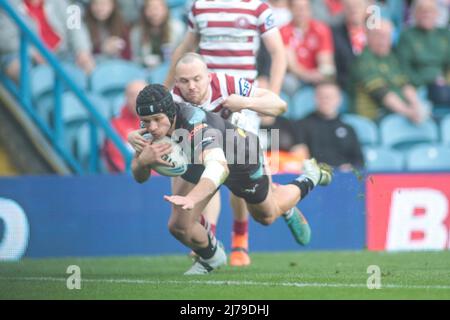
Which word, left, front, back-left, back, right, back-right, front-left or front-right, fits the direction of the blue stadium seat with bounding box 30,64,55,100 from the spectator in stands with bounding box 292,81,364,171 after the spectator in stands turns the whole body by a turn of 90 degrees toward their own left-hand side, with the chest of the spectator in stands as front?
back

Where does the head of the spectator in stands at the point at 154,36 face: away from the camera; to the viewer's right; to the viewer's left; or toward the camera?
toward the camera

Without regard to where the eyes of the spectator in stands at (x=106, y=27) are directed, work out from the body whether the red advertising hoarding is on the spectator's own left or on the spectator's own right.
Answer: on the spectator's own left

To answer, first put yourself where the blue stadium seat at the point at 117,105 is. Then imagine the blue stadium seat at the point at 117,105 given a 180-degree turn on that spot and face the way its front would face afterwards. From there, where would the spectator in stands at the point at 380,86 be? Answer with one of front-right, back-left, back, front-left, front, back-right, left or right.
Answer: right

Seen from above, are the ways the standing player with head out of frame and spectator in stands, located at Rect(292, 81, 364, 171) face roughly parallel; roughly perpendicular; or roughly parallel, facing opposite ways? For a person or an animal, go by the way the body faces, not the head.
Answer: roughly parallel

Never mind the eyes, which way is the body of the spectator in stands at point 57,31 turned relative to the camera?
toward the camera

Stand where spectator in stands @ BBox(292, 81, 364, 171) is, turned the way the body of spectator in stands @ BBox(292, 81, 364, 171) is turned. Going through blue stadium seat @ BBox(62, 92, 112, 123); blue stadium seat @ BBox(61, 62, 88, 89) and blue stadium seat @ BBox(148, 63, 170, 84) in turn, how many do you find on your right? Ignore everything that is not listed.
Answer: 3

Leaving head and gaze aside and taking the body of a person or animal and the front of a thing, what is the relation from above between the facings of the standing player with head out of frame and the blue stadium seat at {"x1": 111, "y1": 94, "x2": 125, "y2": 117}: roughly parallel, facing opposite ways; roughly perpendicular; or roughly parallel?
roughly parallel

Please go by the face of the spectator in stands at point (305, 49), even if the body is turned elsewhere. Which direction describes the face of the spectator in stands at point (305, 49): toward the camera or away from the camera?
toward the camera

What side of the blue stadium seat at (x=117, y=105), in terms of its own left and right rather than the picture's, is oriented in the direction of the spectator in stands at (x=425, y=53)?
left

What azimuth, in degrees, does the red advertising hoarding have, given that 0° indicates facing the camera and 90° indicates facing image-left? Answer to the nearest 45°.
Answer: approximately 0°

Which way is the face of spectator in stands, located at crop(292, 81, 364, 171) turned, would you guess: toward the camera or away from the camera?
toward the camera

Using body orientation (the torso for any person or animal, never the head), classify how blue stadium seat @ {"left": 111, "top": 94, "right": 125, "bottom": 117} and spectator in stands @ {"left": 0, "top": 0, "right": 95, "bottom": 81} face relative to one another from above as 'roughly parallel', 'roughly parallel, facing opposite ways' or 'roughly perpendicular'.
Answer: roughly parallel

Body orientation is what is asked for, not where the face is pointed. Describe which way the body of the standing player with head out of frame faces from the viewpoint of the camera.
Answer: toward the camera

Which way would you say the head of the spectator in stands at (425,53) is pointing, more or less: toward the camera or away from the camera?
toward the camera

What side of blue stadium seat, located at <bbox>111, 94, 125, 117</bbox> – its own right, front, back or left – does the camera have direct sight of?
front
